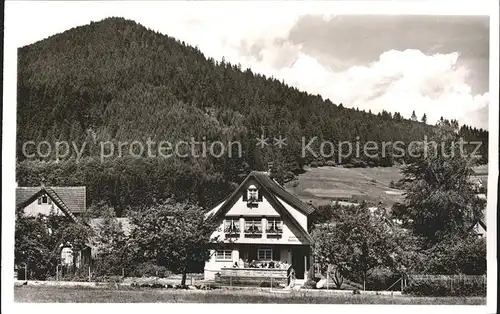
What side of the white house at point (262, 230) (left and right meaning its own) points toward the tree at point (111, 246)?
right

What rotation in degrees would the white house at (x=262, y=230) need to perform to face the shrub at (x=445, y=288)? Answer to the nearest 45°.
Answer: approximately 90° to its left

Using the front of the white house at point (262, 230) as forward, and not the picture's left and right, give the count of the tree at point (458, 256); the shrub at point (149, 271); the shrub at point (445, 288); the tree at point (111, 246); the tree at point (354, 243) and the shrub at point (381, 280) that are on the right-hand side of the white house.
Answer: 2

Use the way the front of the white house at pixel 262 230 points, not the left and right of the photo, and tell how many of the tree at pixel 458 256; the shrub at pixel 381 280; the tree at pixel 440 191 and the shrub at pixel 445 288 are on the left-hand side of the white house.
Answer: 4

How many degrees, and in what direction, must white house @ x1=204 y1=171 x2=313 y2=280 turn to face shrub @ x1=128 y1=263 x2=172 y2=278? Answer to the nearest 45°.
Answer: approximately 90° to its right

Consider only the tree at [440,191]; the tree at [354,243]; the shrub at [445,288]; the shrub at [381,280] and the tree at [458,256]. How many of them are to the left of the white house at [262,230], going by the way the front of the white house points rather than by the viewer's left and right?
5

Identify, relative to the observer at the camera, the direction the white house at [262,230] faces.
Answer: facing the viewer

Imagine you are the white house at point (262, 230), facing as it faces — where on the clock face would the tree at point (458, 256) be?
The tree is roughly at 9 o'clock from the white house.

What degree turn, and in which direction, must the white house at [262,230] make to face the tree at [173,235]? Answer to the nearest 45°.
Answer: approximately 90° to its right

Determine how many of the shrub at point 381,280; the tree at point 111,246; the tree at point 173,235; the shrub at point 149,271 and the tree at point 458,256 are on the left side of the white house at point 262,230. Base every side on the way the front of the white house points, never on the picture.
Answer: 2

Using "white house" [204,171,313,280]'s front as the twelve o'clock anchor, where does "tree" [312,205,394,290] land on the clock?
The tree is roughly at 9 o'clock from the white house.

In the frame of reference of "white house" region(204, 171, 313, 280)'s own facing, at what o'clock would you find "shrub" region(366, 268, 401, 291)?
The shrub is roughly at 9 o'clock from the white house.
